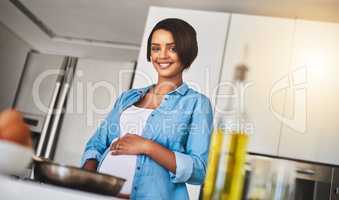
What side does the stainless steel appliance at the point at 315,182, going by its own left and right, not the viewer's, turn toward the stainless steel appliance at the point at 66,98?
right

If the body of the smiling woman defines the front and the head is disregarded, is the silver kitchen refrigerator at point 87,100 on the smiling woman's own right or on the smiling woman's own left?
on the smiling woman's own right

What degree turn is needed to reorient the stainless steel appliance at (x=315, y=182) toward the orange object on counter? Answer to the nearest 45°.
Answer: approximately 45° to its right
